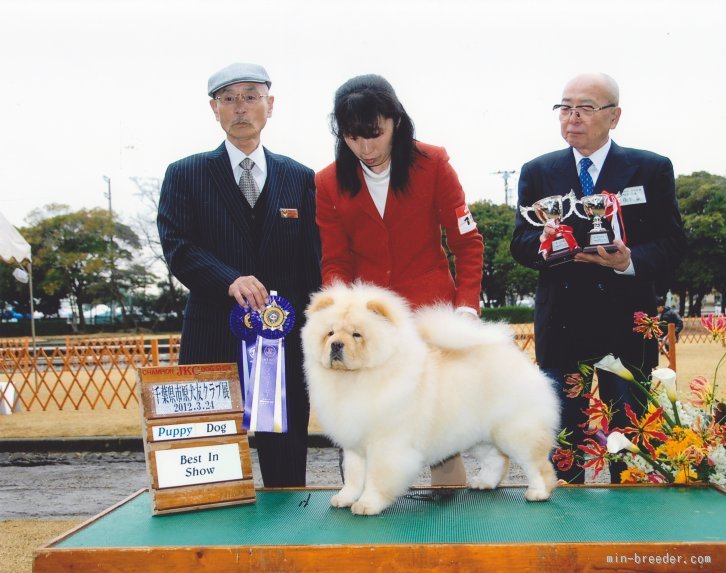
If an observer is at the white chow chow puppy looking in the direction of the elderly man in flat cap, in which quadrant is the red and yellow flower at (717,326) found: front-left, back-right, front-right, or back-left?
back-right

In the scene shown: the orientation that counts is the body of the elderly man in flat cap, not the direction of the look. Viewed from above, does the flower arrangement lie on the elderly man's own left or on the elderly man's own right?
on the elderly man's own left

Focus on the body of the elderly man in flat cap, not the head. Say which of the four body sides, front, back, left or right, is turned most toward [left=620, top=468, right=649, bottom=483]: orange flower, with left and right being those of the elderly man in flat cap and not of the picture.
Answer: left

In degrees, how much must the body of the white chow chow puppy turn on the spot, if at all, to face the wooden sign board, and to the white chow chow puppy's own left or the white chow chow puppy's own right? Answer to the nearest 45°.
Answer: approximately 45° to the white chow chow puppy's own right

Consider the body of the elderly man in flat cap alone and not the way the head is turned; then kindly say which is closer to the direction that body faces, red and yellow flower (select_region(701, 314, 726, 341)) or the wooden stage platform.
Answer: the wooden stage platform

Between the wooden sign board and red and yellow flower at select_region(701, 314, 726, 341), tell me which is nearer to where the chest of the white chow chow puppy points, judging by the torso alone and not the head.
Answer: the wooden sign board

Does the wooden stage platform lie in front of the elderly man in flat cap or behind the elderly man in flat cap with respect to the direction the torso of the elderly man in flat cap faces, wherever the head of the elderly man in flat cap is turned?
in front

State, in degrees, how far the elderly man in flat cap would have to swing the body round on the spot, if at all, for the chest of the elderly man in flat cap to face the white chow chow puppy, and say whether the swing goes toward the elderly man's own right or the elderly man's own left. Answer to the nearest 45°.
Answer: approximately 45° to the elderly man's own left

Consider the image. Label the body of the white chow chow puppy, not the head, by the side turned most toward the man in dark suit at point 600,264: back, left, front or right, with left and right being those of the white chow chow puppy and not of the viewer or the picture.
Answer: back

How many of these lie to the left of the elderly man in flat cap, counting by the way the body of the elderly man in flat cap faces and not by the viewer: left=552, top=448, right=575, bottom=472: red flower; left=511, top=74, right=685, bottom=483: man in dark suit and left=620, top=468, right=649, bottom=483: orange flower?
3

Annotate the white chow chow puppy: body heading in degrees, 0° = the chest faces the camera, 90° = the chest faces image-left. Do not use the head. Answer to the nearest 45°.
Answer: approximately 45°

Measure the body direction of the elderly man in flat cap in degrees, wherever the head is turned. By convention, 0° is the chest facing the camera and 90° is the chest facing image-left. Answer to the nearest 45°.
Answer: approximately 0°

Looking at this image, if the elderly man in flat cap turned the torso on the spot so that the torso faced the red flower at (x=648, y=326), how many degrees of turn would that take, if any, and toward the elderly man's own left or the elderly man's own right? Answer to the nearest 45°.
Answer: approximately 90° to the elderly man's own left
